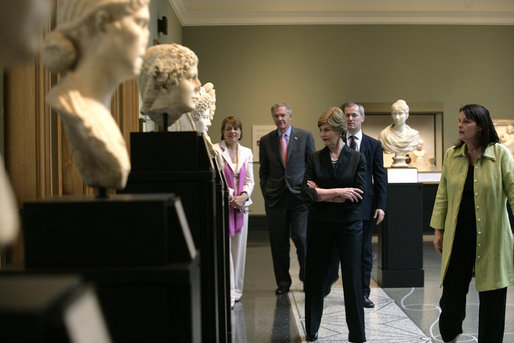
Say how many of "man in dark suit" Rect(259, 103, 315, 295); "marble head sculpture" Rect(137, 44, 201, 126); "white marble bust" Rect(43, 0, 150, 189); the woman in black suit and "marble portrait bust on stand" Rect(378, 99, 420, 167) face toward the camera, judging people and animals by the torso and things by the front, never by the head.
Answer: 3

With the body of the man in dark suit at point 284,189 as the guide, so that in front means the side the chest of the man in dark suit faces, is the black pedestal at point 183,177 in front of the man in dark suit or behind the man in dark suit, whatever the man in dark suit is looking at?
in front

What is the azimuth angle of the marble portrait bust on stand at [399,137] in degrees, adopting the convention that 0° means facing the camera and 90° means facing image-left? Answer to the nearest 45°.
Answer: approximately 0°

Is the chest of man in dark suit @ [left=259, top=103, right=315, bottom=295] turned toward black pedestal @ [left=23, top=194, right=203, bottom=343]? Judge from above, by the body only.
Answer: yes

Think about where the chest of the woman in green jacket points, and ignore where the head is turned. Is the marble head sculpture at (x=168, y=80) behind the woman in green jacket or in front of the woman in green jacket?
in front

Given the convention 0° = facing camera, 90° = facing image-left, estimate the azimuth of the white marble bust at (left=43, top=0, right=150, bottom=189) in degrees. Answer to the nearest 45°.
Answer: approximately 270°

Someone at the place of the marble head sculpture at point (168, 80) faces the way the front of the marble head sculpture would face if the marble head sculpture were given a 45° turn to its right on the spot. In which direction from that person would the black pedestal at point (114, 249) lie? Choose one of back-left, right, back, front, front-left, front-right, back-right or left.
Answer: front-right

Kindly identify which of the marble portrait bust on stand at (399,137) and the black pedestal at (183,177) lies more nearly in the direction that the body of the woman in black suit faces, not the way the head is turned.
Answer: the black pedestal

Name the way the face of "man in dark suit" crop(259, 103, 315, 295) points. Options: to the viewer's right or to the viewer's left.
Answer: to the viewer's left

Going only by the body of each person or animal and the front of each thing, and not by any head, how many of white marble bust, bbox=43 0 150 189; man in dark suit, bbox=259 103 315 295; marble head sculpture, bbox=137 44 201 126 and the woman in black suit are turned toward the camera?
2

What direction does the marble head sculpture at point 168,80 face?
to the viewer's right

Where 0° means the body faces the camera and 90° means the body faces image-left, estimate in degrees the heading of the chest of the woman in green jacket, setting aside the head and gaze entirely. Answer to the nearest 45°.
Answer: approximately 45°

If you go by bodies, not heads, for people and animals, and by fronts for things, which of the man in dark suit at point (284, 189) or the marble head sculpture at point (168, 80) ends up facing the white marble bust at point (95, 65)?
the man in dark suit
